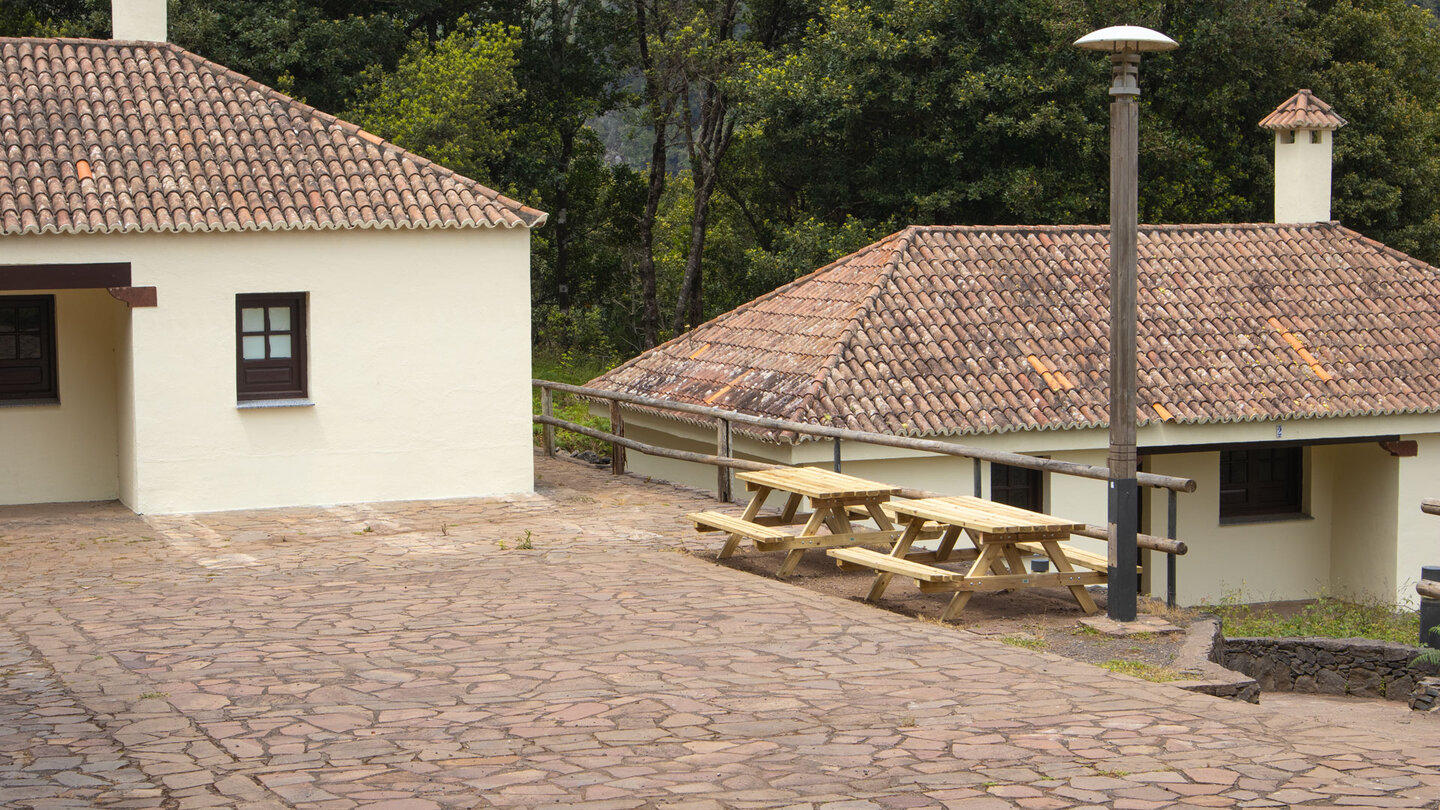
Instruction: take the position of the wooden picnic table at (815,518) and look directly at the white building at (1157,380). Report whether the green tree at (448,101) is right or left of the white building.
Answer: left

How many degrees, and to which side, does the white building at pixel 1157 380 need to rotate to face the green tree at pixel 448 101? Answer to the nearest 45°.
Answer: approximately 135° to its right

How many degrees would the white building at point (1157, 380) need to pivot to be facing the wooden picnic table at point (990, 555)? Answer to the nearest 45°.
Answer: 0° — it already faces it

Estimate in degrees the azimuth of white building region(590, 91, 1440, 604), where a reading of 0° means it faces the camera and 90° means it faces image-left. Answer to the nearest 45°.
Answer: approximately 0°

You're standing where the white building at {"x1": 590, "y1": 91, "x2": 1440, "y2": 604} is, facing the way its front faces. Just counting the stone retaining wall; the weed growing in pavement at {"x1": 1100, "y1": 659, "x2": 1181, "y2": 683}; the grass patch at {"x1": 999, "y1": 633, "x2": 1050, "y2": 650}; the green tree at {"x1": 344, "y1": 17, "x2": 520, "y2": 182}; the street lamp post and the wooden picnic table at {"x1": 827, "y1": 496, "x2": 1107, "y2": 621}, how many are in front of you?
5

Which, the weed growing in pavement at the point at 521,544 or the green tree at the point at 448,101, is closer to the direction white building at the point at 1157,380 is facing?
the weed growing in pavement

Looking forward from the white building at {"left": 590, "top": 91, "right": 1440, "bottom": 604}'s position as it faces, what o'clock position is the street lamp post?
The street lamp post is roughly at 12 o'clock from the white building.

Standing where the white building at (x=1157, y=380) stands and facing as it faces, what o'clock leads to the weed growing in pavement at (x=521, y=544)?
The weed growing in pavement is roughly at 1 o'clock from the white building.

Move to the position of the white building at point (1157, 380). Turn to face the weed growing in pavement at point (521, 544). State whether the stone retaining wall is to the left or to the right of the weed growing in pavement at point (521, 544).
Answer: left

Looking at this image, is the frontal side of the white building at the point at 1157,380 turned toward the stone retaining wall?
yes

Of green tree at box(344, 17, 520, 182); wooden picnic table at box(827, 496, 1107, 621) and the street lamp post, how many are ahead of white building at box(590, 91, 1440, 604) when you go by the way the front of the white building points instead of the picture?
2

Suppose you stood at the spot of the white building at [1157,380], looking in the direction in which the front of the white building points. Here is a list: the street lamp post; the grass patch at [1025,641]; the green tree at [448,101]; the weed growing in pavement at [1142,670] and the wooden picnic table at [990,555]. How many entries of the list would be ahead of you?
4

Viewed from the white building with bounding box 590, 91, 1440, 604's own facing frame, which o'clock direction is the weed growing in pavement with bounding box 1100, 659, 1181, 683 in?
The weed growing in pavement is roughly at 12 o'clock from the white building.
